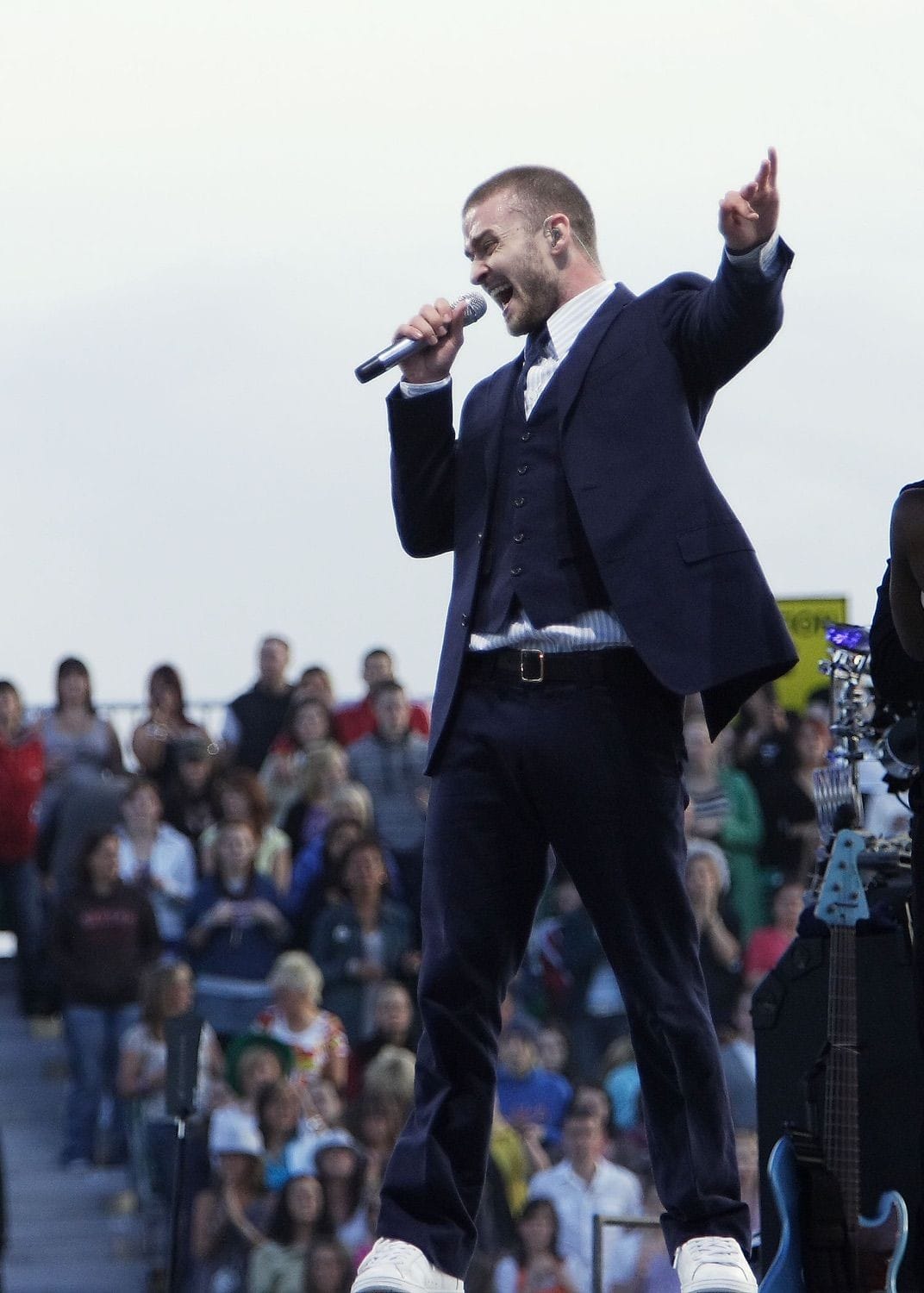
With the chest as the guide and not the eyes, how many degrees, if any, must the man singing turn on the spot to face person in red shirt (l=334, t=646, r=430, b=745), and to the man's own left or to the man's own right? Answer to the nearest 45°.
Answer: approximately 135° to the man's own right

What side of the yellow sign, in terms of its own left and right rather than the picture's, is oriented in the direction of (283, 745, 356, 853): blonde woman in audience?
right

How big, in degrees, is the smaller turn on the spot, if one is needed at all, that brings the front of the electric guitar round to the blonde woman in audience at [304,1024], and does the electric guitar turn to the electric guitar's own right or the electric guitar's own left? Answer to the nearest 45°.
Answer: approximately 135° to the electric guitar's own right

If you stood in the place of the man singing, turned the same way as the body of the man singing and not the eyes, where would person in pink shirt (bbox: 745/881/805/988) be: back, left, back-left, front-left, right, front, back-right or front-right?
back-right

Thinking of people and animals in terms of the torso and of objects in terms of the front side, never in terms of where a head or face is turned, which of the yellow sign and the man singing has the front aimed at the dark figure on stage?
the yellow sign

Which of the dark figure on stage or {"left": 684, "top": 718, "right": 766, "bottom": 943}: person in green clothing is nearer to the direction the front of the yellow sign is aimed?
the dark figure on stage

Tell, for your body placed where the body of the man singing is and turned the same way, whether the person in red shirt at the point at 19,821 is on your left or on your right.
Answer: on your right

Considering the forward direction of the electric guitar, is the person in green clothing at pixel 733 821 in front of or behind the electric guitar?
behind

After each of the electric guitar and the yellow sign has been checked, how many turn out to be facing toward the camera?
2
